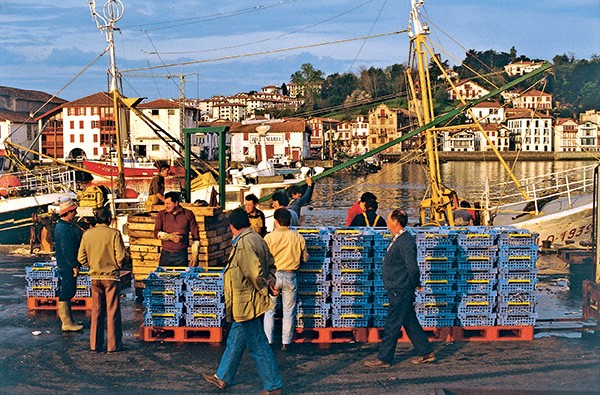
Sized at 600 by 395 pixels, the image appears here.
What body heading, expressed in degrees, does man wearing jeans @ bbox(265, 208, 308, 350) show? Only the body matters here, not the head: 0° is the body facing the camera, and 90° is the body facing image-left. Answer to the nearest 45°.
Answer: approximately 180°

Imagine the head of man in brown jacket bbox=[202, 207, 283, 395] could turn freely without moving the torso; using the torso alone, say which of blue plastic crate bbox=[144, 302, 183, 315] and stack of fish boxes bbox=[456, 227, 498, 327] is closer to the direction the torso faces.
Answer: the blue plastic crate

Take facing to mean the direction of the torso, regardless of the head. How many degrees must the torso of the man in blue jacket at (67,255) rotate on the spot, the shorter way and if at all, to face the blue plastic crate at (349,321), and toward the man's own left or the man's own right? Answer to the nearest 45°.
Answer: approximately 45° to the man's own right

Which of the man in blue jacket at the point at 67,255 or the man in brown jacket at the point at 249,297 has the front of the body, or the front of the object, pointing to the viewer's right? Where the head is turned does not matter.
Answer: the man in blue jacket

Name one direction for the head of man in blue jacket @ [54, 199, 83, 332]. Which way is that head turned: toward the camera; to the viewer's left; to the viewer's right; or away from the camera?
to the viewer's right

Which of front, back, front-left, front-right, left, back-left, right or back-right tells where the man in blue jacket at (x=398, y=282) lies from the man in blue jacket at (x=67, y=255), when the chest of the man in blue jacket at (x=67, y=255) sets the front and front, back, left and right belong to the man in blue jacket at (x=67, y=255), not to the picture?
front-right

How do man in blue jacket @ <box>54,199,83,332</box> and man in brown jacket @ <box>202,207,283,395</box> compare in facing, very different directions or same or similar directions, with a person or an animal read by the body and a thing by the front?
very different directions

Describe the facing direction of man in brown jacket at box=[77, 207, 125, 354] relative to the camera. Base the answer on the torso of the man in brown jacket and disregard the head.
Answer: away from the camera

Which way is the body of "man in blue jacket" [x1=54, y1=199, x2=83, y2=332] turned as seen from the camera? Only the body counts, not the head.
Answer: to the viewer's right

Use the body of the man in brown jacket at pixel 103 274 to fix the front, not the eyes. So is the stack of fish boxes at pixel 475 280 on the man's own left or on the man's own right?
on the man's own right
